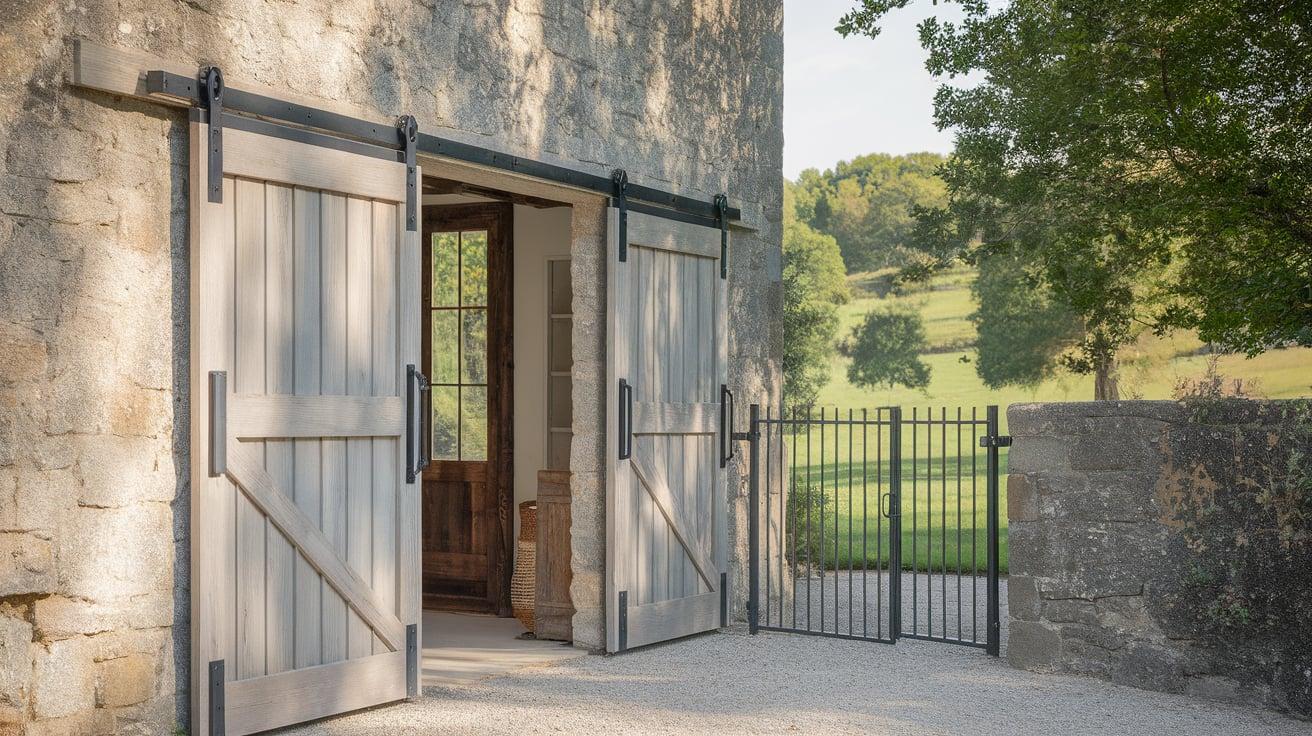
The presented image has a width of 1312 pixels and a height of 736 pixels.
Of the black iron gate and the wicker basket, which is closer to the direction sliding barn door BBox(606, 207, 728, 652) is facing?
the black iron gate

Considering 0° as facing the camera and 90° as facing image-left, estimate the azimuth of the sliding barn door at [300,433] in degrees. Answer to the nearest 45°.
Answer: approximately 315°

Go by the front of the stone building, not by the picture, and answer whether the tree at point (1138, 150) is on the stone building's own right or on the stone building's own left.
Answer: on the stone building's own left

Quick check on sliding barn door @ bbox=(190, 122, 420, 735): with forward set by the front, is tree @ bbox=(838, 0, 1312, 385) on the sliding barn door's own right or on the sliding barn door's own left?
on the sliding barn door's own left

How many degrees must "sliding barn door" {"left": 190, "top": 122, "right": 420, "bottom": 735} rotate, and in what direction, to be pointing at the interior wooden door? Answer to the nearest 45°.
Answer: approximately 135° to its left

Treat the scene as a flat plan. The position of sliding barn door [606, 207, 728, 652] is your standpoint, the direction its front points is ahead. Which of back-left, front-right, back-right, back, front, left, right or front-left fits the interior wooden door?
back

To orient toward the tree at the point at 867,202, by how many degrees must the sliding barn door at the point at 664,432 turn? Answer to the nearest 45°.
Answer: approximately 135° to its left

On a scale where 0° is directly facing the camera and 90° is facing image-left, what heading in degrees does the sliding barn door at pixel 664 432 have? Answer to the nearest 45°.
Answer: approximately 315°

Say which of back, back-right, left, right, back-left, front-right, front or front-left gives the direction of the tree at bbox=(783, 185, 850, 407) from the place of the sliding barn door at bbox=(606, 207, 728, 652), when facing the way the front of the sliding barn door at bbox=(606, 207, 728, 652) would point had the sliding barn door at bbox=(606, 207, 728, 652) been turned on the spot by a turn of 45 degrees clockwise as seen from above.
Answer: back

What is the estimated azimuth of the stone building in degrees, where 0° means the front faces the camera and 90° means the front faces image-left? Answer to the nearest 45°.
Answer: approximately 315°
